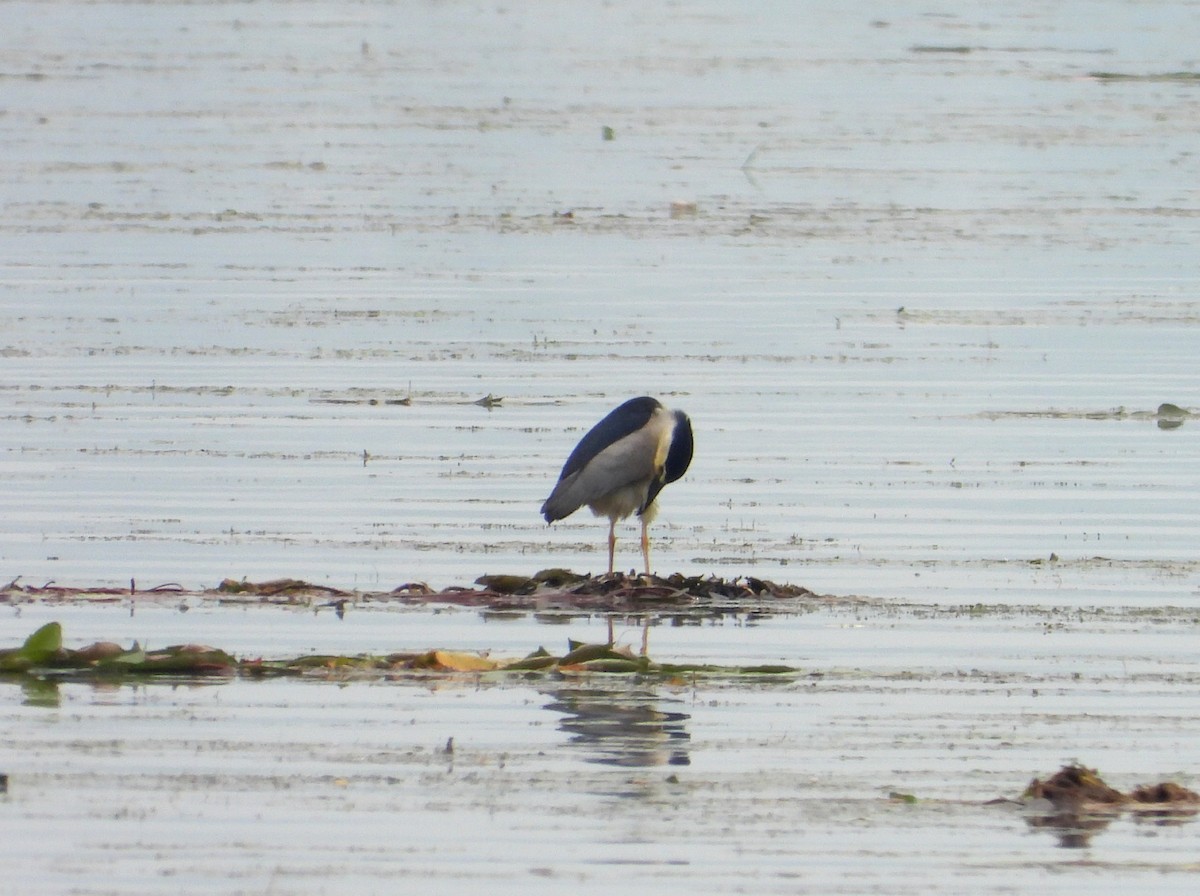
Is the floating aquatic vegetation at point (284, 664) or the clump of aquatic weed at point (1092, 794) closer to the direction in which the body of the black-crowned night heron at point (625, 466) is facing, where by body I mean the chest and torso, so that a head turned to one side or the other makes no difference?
the clump of aquatic weed

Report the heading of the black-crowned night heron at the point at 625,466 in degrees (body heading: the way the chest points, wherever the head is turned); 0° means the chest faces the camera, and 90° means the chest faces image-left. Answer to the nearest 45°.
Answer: approximately 270°

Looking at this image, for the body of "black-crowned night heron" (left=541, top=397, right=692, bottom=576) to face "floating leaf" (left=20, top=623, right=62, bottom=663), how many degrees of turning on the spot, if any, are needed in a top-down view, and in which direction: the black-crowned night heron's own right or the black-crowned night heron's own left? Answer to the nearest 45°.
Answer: approximately 135° to the black-crowned night heron's own right

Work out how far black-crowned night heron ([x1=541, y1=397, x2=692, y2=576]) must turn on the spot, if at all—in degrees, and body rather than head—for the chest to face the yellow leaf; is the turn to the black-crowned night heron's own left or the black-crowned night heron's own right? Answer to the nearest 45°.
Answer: approximately 90° to the black-crowned night heron's own right
